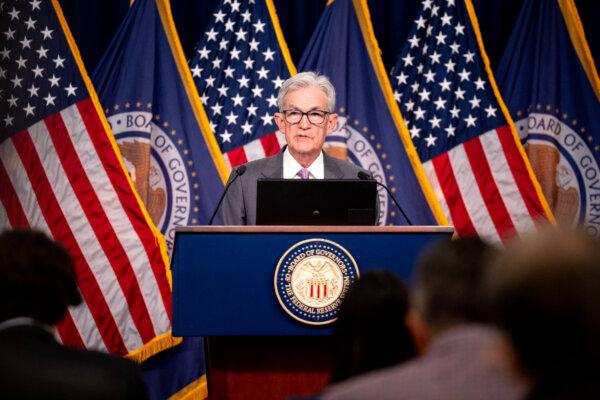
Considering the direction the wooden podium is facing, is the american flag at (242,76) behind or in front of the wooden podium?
behind

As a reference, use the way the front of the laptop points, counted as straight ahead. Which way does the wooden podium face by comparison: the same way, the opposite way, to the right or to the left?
the opposite way

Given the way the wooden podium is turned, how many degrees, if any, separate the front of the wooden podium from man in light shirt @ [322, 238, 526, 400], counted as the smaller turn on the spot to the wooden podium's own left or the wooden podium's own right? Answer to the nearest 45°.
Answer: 0° — it already faces them

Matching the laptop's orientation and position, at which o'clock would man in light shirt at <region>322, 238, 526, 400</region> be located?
The man in light shirt is roughly at 6 o'clock from the laptop.

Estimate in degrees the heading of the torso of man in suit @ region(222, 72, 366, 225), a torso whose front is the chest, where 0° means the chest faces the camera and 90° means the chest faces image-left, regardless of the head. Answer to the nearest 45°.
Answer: approximately 0°

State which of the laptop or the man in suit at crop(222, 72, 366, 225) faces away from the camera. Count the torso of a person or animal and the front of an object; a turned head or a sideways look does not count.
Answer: the laptop

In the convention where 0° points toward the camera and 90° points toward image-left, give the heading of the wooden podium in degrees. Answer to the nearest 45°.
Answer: approximately 0°

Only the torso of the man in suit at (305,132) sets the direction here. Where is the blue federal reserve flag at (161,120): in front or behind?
behind

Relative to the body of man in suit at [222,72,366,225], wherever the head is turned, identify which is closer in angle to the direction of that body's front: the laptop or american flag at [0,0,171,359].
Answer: the laptop

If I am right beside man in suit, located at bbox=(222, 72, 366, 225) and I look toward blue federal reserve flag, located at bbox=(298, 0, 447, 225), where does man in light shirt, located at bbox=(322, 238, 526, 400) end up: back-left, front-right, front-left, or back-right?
back-right

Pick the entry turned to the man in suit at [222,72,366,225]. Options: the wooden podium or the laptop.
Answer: the laptop

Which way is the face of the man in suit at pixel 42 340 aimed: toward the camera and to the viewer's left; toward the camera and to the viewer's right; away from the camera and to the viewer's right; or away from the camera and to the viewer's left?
away from the camera and to the viewer's right

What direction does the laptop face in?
away from the camera
